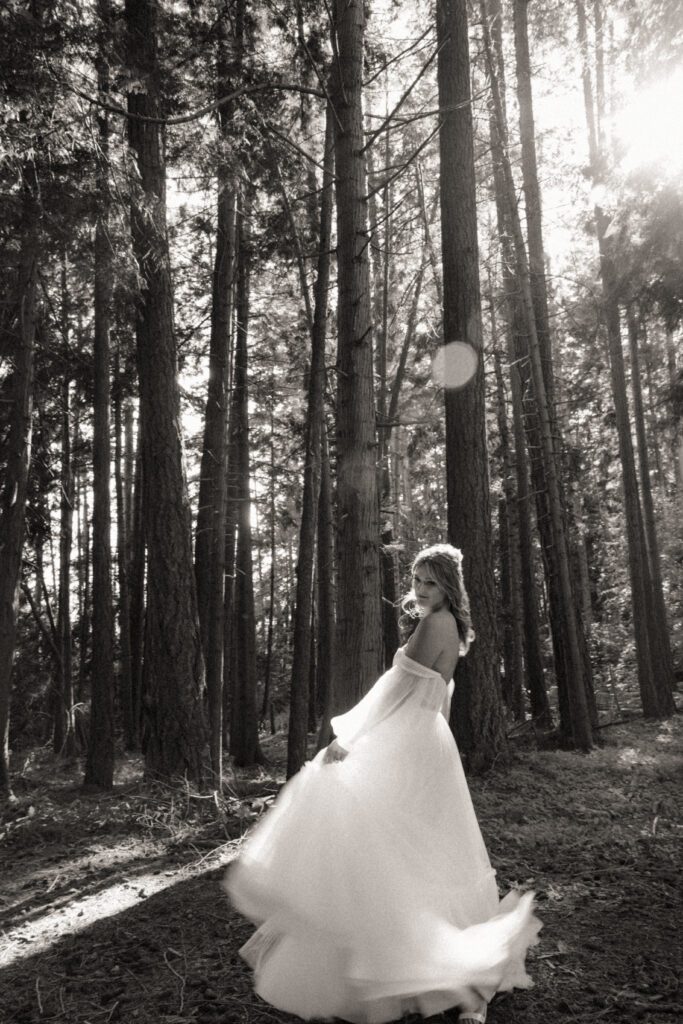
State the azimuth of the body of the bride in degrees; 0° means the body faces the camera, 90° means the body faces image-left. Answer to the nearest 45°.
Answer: approximately 90°
